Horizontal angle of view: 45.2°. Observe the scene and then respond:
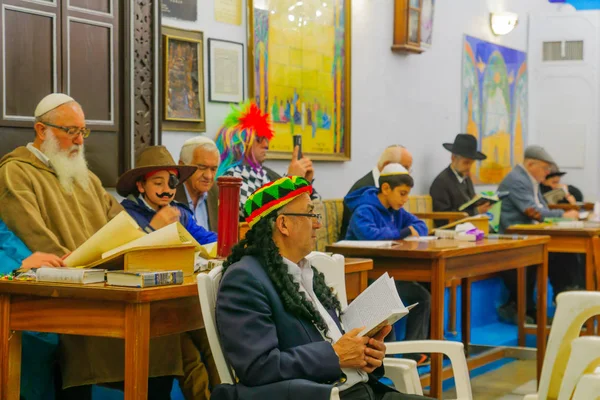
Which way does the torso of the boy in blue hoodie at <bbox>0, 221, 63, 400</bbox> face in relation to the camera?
to the viewer's right

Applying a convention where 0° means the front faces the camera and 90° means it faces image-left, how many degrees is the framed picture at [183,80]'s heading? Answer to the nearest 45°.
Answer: approximately 315°

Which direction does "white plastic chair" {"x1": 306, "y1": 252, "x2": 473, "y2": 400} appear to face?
to the viewer's right

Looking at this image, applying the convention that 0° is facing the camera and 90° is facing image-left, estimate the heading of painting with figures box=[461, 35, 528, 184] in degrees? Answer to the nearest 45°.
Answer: approximately 315°

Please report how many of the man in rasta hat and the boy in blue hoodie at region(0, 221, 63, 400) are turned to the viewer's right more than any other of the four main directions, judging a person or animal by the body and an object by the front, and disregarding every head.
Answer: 2

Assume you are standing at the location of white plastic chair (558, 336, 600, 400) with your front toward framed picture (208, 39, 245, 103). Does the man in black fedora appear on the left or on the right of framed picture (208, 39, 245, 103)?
right
